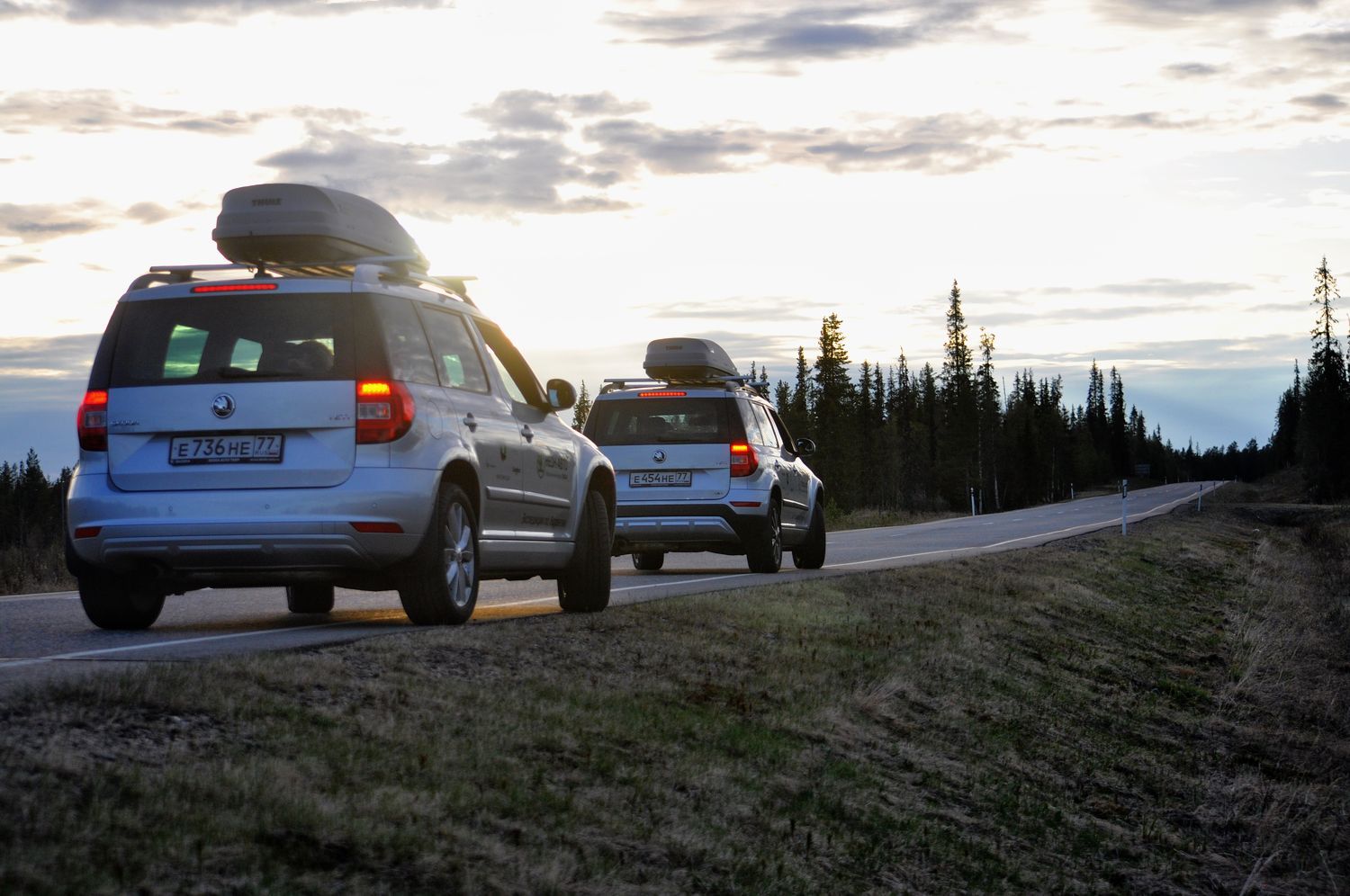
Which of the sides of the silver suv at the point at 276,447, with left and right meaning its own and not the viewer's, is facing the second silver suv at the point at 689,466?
front

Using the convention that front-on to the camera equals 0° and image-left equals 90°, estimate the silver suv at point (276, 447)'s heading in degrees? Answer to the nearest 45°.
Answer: approximately 225°

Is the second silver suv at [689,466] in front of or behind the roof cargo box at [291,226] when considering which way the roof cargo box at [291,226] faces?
in front

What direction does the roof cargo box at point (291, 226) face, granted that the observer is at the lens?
facing away from the viewer and to the right of the viewer
